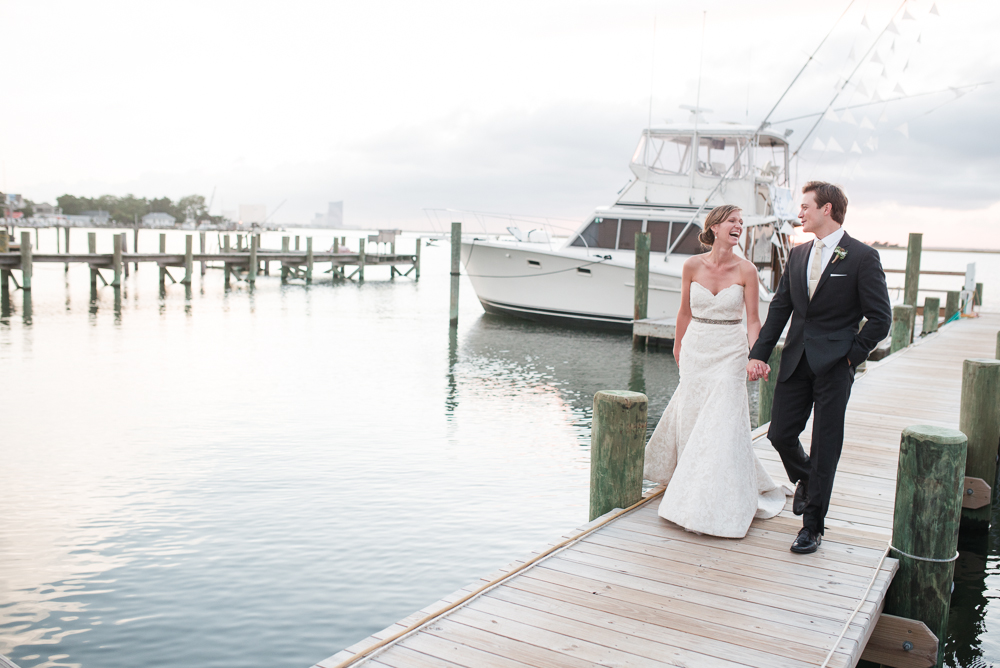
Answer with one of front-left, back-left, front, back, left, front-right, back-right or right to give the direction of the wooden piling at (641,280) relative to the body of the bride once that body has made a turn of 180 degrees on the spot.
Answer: front

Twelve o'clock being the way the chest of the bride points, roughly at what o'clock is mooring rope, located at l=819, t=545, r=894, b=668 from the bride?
The mooring rope is roughly at 11 o'clock from the bride.

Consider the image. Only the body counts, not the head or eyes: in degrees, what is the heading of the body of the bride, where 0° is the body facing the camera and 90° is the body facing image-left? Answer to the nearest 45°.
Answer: approximately 0°

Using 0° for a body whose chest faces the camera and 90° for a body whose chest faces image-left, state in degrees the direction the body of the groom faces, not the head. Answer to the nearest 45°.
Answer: approximately 45°

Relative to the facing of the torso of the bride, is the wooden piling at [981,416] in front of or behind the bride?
behind

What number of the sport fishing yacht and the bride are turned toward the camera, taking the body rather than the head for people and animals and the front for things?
1

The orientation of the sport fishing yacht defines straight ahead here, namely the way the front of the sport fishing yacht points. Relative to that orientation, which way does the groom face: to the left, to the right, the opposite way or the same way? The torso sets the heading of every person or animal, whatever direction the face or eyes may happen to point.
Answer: to the left

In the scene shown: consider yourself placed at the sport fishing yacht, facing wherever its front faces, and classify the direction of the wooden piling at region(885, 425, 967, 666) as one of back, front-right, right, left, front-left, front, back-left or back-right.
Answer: back-left

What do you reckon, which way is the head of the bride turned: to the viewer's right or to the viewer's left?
to the viewer's right

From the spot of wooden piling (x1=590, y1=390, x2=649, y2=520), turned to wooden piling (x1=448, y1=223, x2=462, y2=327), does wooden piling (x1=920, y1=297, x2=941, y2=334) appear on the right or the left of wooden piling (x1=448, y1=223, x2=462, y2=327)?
right

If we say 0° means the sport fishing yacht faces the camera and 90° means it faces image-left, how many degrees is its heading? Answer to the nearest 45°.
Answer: approximately 135°

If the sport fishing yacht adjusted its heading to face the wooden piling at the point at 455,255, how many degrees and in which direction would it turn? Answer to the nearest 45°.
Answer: approximately 45° to its left
